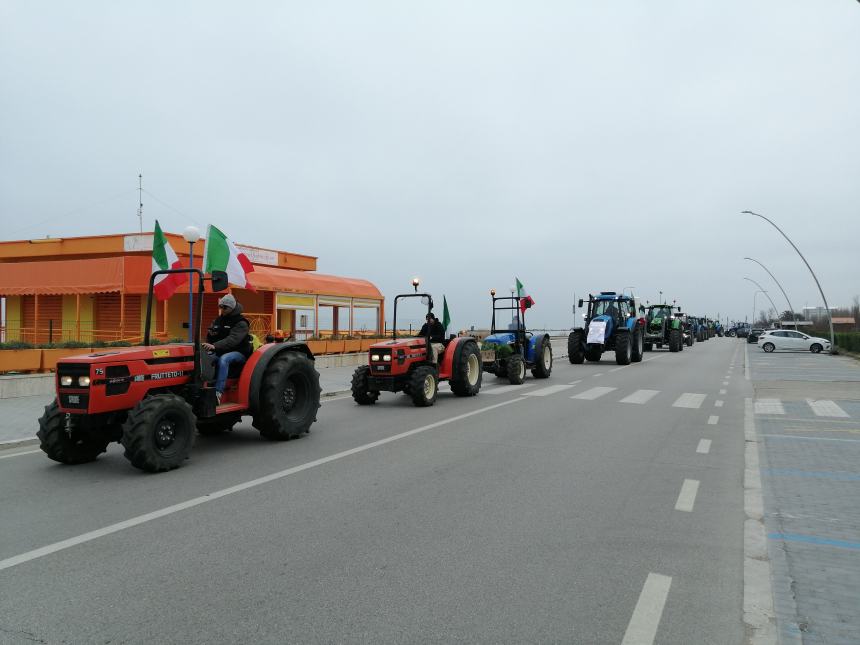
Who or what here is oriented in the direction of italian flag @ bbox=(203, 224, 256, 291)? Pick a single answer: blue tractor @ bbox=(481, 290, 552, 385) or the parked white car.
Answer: the blue tractor

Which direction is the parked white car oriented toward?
to the viewer's right

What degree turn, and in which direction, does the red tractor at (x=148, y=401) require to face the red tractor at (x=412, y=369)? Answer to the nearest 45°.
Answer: approximately 180°

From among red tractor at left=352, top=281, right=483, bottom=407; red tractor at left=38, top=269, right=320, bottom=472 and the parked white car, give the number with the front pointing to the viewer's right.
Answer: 1

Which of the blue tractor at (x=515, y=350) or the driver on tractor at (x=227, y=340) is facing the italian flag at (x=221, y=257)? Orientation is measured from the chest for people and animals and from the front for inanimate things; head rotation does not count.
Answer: the blue tractor

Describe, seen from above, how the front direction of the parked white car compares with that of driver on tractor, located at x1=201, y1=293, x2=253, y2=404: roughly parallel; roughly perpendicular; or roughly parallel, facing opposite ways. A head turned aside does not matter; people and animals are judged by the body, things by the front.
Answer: roughly perpendicular

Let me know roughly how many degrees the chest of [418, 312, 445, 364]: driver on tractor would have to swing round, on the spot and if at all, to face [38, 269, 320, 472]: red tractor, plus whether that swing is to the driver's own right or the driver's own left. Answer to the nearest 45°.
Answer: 0° — they already face it

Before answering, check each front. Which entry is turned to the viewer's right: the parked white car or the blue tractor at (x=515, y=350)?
the parked white car

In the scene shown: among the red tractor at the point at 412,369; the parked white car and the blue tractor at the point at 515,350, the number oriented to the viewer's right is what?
1

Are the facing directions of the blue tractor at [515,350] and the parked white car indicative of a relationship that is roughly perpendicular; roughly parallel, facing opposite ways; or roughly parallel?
roughly perpendicular

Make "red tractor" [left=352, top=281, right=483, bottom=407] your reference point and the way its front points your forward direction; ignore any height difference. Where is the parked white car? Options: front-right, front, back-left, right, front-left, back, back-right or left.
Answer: back

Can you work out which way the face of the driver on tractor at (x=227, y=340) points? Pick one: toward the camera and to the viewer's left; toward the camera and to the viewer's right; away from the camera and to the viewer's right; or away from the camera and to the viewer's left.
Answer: toward the camera and to the viewer's left

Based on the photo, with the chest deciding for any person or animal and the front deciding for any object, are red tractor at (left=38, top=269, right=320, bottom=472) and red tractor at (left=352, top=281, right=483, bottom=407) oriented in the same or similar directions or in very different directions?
same or similar directions

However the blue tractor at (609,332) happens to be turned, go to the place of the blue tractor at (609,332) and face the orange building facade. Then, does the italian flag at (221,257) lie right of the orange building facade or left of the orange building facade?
left

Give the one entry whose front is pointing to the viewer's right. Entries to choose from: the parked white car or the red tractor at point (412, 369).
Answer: the parked white car

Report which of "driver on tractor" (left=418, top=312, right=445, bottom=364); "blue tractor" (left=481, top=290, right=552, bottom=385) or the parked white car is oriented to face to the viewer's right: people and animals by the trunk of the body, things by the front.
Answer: the parked white car

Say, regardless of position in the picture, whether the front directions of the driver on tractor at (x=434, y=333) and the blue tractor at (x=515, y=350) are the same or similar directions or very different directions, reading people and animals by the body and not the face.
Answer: same or similar directions

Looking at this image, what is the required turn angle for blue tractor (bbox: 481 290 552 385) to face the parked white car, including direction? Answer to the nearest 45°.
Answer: approximately 180°

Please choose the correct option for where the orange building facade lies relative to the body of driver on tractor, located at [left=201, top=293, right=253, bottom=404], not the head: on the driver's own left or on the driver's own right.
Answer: on the driver's own right
